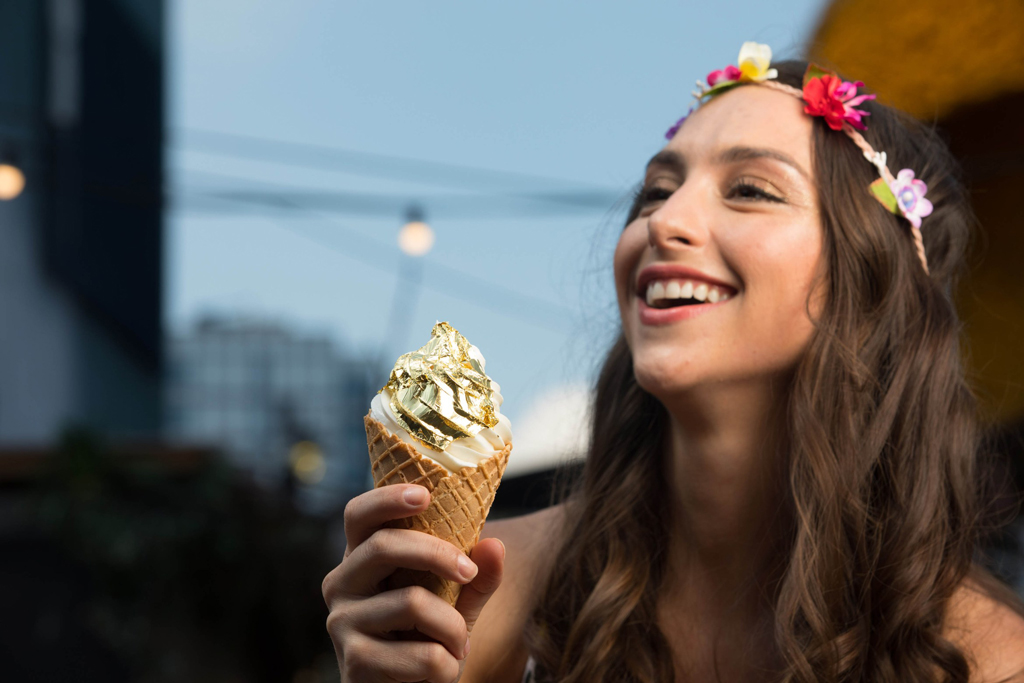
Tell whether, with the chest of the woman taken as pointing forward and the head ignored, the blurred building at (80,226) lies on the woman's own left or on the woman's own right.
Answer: on the woman's own right

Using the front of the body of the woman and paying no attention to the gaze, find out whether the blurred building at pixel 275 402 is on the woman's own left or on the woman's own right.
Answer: on the woman's own right

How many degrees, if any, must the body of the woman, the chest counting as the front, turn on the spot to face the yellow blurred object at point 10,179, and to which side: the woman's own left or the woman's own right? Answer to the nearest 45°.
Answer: approximately 90° to the woman's own right

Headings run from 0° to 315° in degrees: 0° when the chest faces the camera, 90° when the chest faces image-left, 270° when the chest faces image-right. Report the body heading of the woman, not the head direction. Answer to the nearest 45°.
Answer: approximately 45°

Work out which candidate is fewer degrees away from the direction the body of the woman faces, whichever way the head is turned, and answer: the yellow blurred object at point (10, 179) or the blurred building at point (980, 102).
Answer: the yellow blurred object
